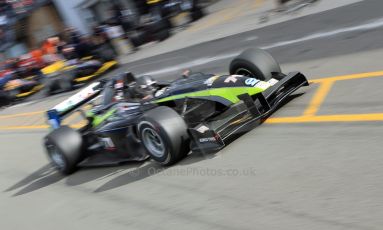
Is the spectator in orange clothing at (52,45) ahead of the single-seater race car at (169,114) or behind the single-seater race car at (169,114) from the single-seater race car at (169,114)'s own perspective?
behind

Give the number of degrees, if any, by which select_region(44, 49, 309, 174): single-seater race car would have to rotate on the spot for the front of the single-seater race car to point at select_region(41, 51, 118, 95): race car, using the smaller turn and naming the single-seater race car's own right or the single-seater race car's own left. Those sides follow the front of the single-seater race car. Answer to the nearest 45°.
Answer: approximately 135° to the single-seater race car's own left
